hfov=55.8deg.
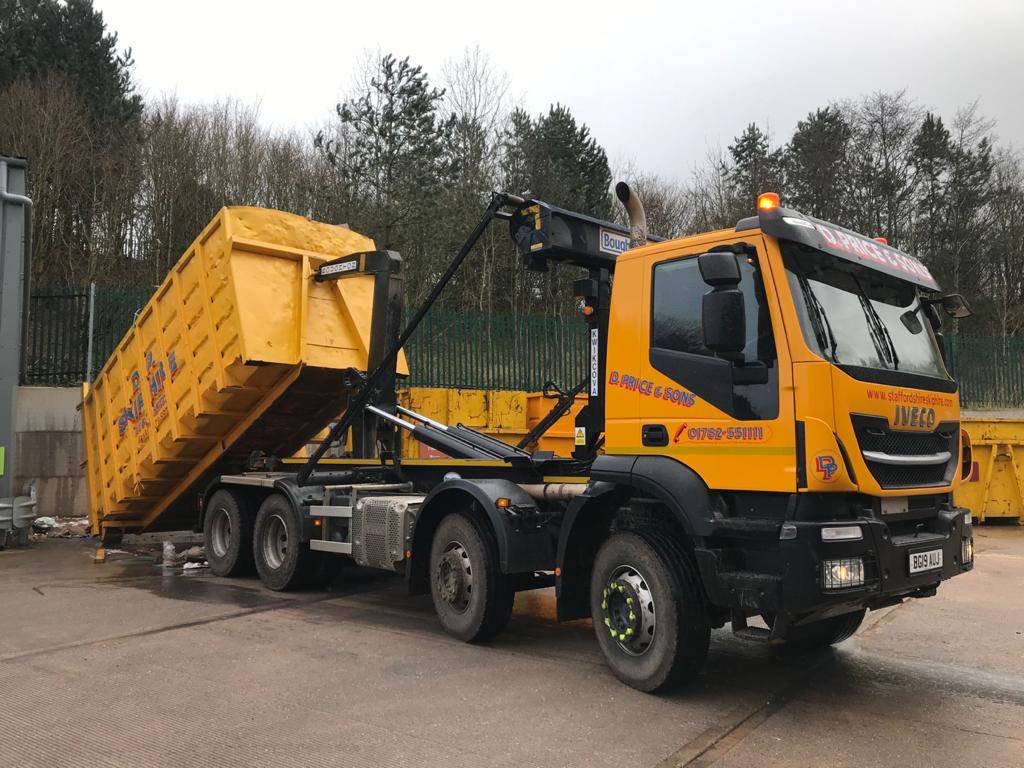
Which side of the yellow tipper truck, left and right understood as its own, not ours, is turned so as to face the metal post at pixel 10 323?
back

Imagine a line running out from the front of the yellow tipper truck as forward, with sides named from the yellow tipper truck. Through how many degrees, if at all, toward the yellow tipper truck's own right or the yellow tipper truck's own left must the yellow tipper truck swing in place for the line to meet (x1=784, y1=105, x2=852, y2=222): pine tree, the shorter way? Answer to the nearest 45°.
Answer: approximately 135° to the yellow tipper truck's own left

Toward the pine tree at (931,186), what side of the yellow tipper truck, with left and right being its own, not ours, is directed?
left

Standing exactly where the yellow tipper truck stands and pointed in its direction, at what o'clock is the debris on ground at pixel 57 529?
The debris on ground is roughly at 6 o'clock from the yellow tipper truck.

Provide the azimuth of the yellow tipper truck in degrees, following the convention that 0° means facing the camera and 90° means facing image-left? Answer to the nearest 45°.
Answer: approximately 315°

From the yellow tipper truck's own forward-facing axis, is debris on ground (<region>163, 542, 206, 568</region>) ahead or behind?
behind

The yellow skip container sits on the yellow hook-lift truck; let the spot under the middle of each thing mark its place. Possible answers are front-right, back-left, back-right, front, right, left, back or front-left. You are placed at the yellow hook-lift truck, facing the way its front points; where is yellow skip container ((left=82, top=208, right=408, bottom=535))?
back

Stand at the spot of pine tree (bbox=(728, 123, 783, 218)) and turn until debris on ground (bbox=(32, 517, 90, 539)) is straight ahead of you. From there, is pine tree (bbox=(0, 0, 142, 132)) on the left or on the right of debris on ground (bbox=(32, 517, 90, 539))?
right

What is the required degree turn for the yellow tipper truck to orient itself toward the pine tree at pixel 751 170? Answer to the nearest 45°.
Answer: approximately 135° to its left

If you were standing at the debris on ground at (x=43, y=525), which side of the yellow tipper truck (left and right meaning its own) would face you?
back

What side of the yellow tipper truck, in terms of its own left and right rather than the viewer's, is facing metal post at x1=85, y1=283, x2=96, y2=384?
back
